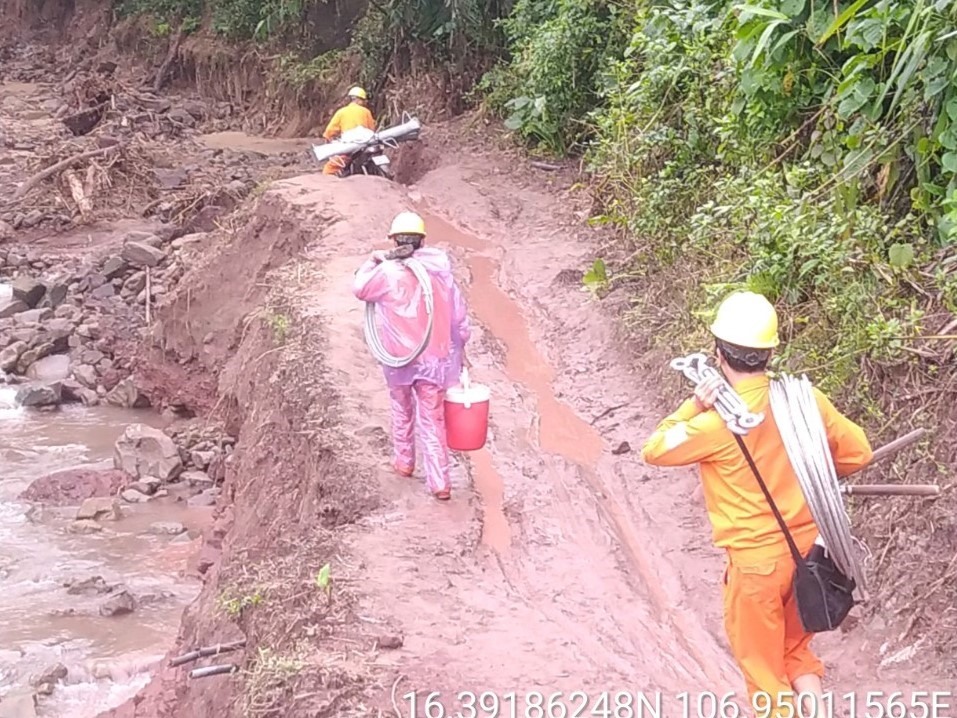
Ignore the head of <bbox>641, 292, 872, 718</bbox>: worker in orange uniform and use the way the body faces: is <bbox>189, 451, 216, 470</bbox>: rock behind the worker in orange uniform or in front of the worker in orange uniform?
in front

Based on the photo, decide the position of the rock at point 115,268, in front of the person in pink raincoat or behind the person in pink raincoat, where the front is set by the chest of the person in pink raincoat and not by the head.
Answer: in front

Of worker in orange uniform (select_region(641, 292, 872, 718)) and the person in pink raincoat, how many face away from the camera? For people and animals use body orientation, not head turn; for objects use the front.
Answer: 2

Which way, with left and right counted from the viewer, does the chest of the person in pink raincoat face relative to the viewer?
facing away from the viewer

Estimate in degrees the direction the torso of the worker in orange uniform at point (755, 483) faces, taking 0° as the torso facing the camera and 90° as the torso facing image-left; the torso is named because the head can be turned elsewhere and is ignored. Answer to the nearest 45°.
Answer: approximately 180°

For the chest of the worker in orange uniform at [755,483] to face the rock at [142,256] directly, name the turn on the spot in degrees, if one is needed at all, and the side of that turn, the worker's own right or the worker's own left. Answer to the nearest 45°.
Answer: approximately 45° to the worker's own left

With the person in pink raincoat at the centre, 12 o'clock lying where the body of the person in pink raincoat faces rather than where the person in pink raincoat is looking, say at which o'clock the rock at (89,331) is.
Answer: The rock is roughly at 11 o'clock from the person in pink raincoat.

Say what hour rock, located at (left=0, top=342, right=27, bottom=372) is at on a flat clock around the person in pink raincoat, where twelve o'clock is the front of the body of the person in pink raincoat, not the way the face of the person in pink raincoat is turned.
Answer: The rock is roughly at 11 o'clock from the person in pink raincoat.
